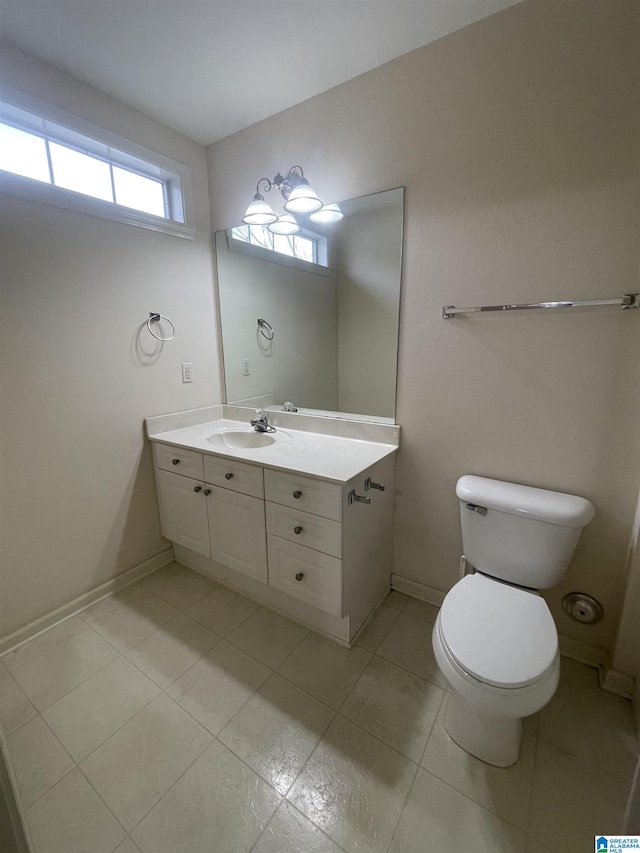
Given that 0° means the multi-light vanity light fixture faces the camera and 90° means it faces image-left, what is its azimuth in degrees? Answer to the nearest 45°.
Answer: approximately 45°

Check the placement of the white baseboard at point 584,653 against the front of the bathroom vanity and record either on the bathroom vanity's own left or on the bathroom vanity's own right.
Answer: on the bathroom vanity's own left

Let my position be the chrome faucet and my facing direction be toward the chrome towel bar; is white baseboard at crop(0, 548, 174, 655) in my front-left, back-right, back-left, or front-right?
back-right

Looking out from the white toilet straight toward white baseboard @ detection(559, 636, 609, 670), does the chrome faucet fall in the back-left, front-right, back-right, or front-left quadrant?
back-left

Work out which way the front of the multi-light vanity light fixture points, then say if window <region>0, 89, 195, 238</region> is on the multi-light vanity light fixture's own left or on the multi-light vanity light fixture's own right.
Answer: on the multi-light vanity light fixture's own right

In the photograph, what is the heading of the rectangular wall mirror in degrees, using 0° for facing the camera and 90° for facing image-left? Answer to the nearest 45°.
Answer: approximately 45°

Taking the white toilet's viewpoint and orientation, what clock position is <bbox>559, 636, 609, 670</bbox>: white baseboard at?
The white baseboard is roughly at 7 o'clock from the white toilet.
